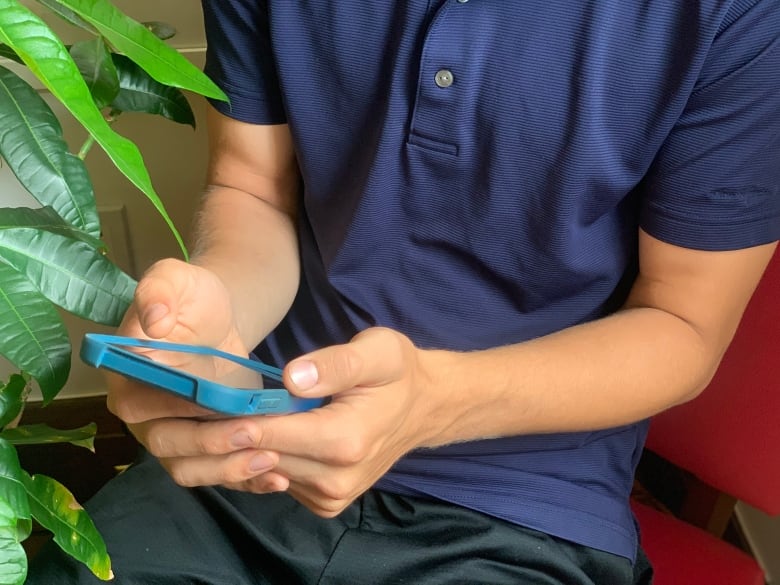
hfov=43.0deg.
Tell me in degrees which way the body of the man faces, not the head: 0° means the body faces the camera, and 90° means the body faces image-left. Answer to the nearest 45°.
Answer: approximately 45°
